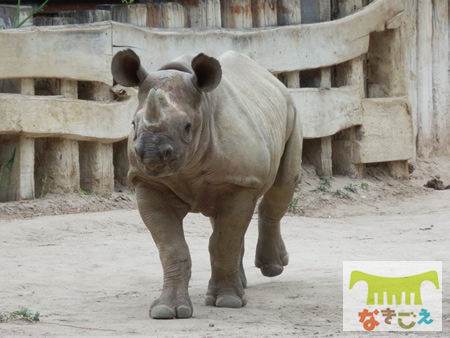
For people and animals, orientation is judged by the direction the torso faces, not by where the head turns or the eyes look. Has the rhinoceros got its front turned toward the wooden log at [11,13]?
no

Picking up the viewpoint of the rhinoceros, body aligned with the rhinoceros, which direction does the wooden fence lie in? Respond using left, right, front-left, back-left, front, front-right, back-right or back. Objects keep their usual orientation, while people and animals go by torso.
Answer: back-right

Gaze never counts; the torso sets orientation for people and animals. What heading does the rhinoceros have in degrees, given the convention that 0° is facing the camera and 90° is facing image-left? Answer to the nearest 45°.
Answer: approximately 45°
